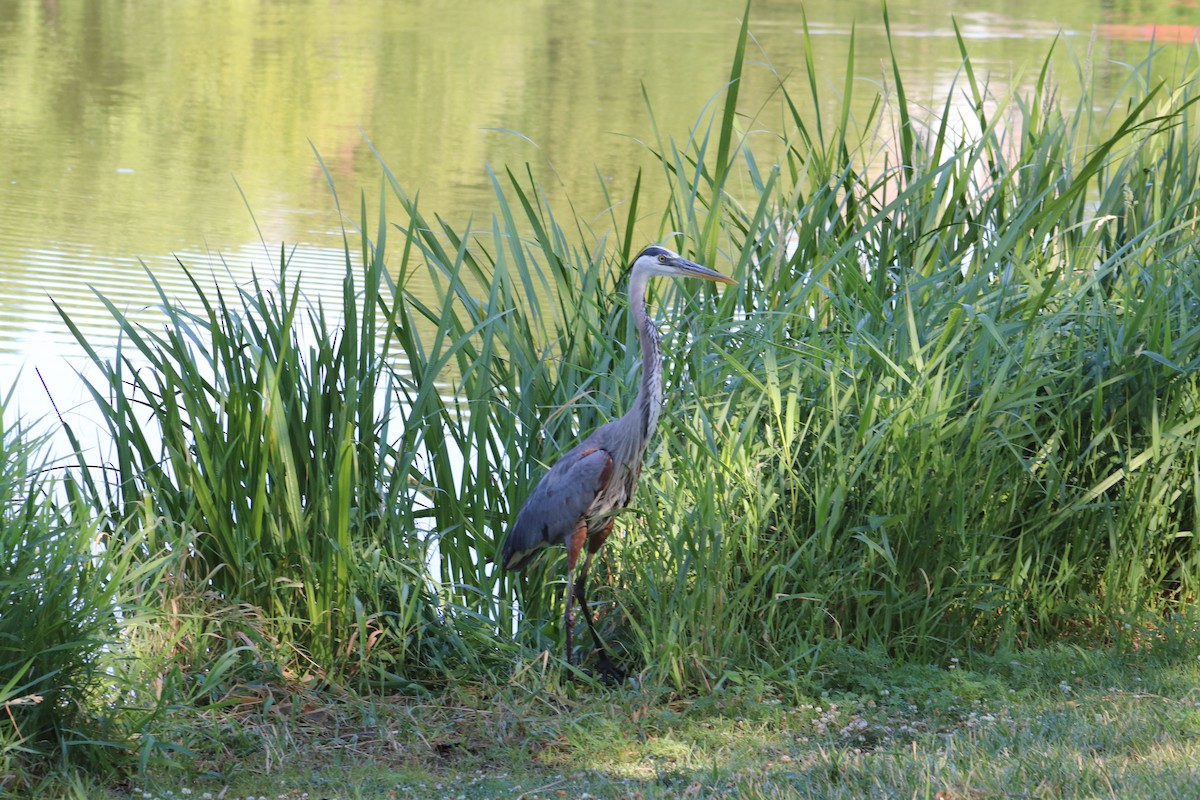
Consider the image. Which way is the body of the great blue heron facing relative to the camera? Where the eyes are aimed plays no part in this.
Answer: to the viewer's right
